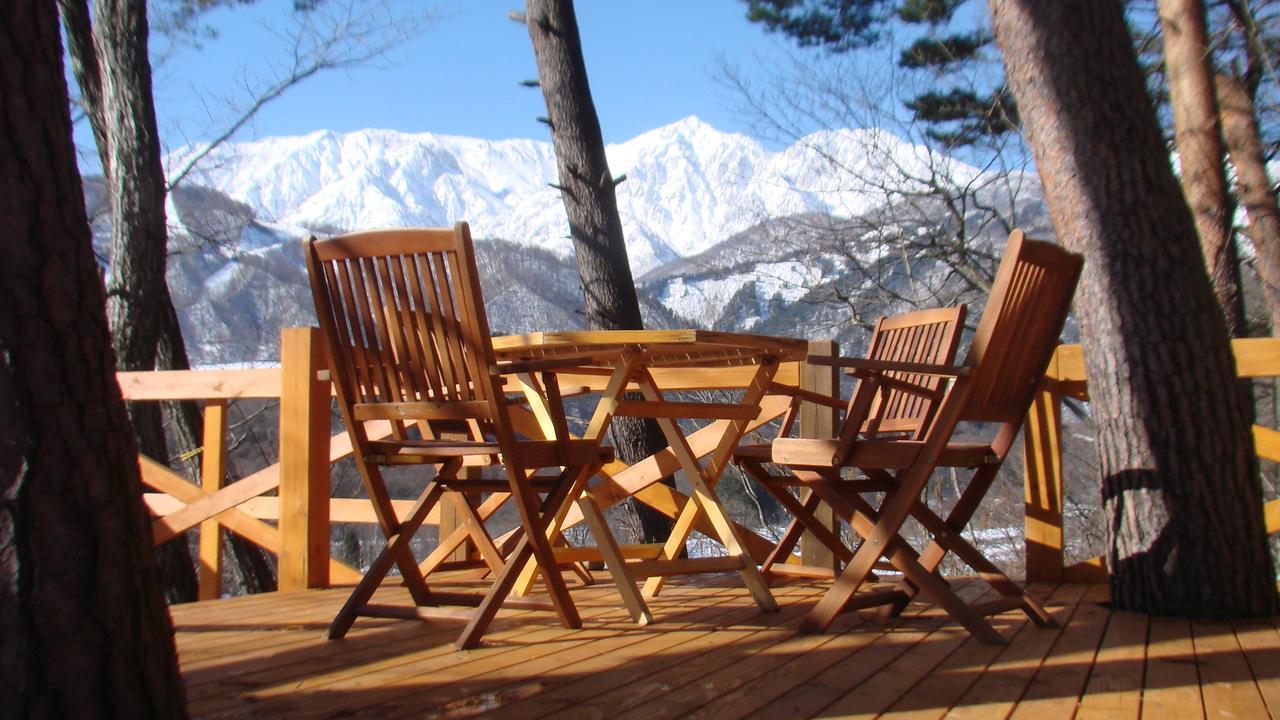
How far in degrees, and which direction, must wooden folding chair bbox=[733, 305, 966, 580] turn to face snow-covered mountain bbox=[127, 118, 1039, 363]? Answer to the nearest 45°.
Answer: approximately 135° to its right

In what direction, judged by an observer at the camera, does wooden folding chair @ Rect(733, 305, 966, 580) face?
facing the viewer and to the left of the viewer

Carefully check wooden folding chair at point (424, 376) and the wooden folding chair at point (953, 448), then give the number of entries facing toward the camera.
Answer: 0

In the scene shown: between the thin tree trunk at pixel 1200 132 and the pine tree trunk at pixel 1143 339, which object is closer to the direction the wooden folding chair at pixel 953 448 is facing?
the thin tree trunk

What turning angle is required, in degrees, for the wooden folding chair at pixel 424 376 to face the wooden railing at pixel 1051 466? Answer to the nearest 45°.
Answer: approximately 45° to its right

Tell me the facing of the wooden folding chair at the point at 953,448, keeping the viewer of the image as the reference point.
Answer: facing away from the viewer and to the left of the viewer

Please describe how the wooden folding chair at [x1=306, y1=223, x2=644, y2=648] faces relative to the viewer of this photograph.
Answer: facing away from the viewer and to the right of the viewer

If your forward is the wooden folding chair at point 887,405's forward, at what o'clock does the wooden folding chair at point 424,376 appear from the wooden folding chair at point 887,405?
the wooden folding chair at point 424,376 is roughly at 12 o'clock from the wooden folding chair at point 887,405.

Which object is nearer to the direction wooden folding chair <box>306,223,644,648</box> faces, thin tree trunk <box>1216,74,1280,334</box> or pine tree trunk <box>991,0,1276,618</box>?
the thin tree trunk

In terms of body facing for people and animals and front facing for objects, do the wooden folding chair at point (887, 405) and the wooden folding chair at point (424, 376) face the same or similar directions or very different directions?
very different directions

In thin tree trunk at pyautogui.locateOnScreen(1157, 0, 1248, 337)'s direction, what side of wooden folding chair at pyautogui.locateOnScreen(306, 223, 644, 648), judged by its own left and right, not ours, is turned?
front

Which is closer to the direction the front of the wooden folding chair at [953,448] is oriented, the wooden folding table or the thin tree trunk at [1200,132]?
the wooden folding table

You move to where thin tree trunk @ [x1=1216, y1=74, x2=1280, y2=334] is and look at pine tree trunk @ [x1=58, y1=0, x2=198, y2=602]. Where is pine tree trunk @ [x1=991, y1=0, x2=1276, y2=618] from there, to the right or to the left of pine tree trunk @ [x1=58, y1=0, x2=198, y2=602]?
left
